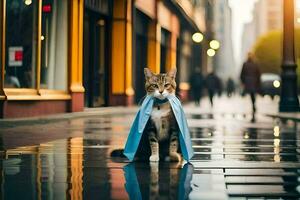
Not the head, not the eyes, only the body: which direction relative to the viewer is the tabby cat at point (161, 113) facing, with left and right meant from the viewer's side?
facing the viewer

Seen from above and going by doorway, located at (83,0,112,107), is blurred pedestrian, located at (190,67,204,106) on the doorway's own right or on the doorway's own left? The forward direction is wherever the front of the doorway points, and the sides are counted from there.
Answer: on the doorway's own left

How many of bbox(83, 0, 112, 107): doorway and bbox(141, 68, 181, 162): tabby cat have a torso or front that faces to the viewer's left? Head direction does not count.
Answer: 0

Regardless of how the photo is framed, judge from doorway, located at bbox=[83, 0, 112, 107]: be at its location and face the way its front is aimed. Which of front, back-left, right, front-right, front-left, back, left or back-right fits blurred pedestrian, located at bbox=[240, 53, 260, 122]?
front-left

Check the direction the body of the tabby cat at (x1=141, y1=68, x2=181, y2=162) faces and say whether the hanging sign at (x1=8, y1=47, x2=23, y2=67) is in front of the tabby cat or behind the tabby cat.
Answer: behind

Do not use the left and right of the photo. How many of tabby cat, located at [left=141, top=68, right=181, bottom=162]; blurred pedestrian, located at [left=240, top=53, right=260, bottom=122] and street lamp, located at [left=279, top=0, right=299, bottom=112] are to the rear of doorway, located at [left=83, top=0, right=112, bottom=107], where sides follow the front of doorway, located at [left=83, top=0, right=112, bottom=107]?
0

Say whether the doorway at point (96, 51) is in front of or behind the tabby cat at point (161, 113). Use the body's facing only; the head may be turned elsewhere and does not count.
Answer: behind

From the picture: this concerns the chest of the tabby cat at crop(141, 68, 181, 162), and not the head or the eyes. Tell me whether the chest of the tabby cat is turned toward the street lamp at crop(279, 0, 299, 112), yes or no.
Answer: no

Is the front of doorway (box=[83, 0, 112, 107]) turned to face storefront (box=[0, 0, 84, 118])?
no

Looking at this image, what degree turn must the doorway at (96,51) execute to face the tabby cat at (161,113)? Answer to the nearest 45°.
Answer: approximately 45° to its right

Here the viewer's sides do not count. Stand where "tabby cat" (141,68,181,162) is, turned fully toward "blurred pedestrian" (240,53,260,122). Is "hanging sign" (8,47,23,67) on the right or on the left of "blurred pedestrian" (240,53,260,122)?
left

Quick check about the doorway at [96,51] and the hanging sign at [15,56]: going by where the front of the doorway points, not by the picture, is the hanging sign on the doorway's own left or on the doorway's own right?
on the doorway's own right

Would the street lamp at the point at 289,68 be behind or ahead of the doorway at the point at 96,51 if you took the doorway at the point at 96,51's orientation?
ahead

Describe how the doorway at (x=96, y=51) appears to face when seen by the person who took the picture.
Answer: facing the viewer and to the right of the viewer
